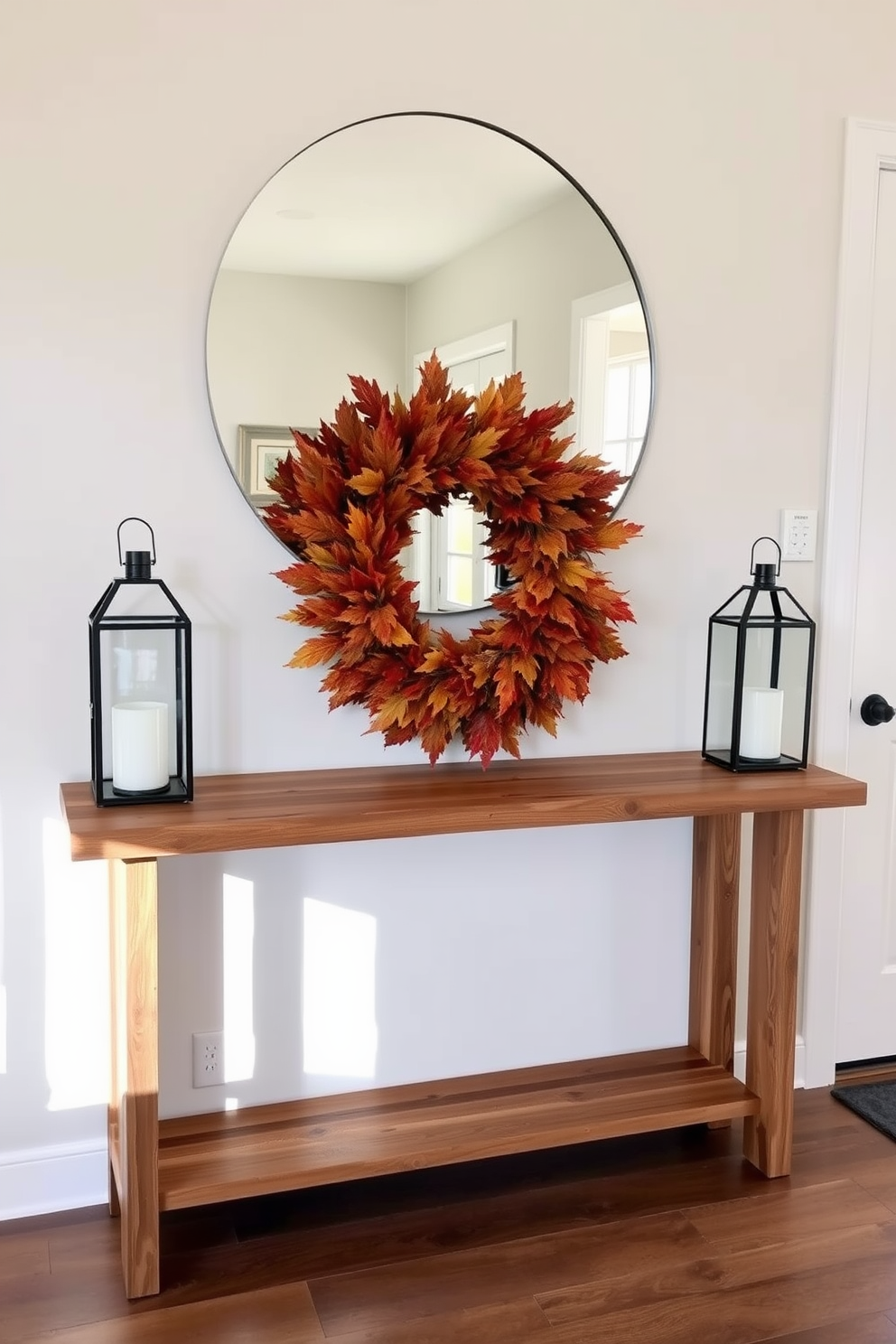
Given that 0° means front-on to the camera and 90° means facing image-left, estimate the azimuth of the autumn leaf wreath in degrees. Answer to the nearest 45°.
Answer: approximately 0°

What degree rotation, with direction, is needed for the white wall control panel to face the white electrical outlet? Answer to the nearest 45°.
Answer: approximately 45° to its right

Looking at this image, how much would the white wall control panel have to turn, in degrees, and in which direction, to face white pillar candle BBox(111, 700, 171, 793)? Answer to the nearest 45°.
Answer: approximately 45° to its right

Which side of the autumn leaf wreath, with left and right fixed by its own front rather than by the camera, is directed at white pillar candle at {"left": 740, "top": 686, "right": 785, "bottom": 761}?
left

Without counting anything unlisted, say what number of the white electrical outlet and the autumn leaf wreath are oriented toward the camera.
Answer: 2

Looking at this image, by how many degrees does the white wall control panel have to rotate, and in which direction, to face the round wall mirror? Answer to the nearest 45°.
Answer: approximately 45° to its right

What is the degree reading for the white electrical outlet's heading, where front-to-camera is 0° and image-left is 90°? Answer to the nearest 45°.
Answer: approximately 0°
